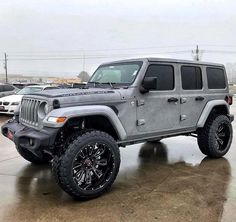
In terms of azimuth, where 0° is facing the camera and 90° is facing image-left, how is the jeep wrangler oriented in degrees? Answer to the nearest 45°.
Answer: approximately 45°
